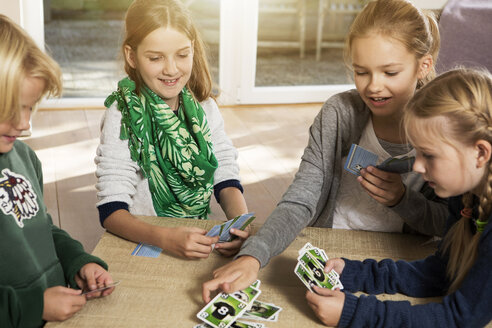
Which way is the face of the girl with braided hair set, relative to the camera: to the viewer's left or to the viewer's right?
to the viewer's left

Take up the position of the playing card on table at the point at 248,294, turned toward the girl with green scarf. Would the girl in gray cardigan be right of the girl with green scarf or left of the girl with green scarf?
right

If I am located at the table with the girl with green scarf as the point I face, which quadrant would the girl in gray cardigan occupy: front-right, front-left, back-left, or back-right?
front-right

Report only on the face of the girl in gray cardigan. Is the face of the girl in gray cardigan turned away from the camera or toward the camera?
toward the camera

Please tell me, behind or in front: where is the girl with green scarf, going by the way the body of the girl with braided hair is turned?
in front

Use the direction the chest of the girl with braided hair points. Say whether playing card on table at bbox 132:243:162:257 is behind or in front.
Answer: in front

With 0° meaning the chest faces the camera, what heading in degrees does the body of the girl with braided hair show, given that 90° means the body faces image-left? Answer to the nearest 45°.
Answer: approximately 90°
